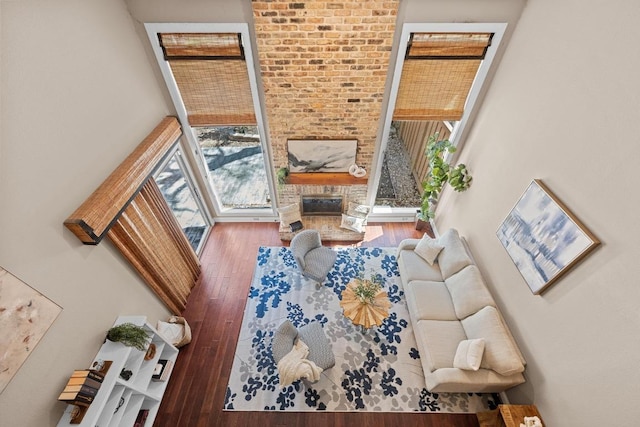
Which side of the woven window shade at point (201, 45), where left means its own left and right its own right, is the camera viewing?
front

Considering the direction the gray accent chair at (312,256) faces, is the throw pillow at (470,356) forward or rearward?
forward

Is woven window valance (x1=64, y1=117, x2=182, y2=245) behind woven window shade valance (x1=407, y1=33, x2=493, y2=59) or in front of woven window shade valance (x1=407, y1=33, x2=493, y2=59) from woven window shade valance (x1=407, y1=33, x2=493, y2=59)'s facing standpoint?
in front

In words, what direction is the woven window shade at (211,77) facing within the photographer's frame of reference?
facing the viewer

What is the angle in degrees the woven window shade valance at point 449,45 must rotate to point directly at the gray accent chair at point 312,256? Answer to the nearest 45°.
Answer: approximately 90° to its right

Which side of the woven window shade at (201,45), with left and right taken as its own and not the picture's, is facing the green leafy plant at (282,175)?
left

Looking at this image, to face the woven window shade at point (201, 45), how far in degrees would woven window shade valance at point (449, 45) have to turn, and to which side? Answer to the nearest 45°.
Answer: approximately 45° to its right

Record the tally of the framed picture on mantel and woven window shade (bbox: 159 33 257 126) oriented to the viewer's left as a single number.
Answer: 0

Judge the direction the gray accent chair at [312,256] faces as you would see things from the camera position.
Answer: facing the viewer and to the right of the viewer

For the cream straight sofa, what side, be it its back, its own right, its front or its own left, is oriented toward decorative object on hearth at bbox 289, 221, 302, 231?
front

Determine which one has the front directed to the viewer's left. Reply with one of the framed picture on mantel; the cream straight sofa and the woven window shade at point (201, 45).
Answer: the cream straight sofa

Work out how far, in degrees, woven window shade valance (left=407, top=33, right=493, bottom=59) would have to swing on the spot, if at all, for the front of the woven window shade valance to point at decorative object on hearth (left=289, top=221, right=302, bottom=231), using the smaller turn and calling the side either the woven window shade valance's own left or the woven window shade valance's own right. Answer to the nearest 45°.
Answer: approximately 90° to the woven window shade valance's own right

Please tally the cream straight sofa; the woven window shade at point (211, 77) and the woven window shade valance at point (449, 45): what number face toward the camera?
2
